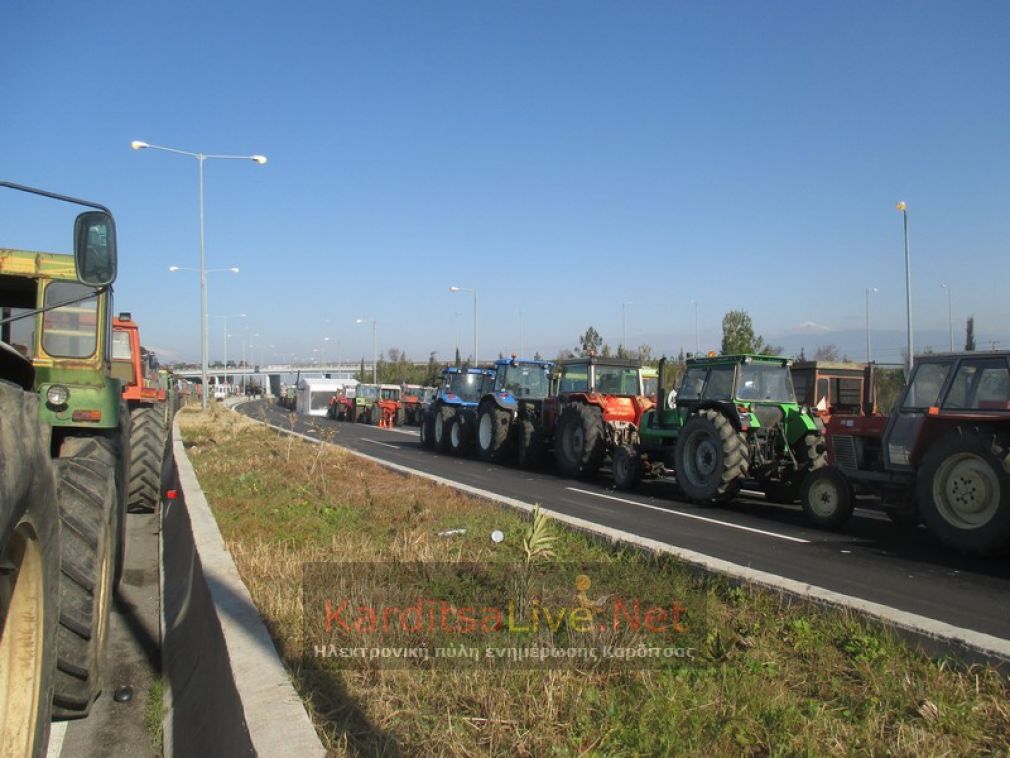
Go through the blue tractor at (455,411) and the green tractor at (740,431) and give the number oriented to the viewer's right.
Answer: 0

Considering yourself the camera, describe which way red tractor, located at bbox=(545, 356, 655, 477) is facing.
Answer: facing away from the viewer and to the left of the viewer

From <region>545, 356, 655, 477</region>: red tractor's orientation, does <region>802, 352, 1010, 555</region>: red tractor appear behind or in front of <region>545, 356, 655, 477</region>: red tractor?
behind

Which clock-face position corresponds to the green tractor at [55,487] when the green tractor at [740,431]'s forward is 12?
the green tractor at [55,487] is roughly at 8 o'clock from the green tractor at [740,431].

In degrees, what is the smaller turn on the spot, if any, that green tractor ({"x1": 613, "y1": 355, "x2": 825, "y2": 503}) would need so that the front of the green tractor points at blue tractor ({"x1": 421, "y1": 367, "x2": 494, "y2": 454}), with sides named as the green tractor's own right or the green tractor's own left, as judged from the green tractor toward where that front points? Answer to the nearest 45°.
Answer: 0° — it already faces it

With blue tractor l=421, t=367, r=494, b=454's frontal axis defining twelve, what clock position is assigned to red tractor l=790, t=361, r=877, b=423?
The red tractor is roughly at 5 o'clock from the blue tractor.

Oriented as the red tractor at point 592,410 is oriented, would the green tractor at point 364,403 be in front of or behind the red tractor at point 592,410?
in front

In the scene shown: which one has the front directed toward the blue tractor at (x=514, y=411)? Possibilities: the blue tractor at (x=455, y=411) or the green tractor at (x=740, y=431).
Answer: the green tractor
